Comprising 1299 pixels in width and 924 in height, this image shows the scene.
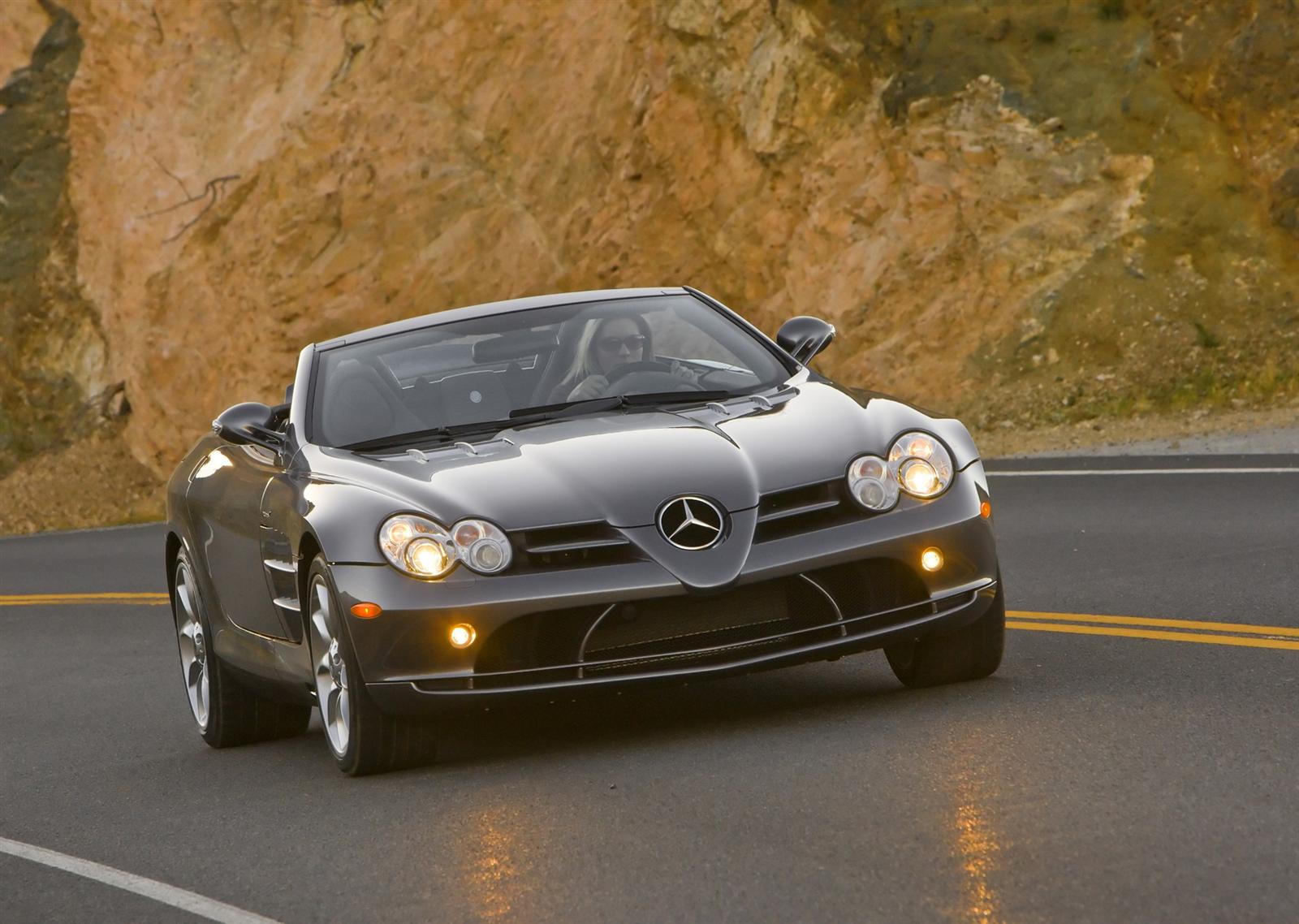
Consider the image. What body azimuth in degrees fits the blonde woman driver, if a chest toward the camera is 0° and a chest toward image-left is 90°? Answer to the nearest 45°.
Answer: approximately 315°

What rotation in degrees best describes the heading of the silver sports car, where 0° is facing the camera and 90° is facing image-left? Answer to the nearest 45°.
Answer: approximately 315°

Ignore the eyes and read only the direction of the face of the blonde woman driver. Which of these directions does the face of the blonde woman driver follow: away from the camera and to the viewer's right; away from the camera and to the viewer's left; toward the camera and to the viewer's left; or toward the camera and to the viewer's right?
toward the camera and to the viewer's right
